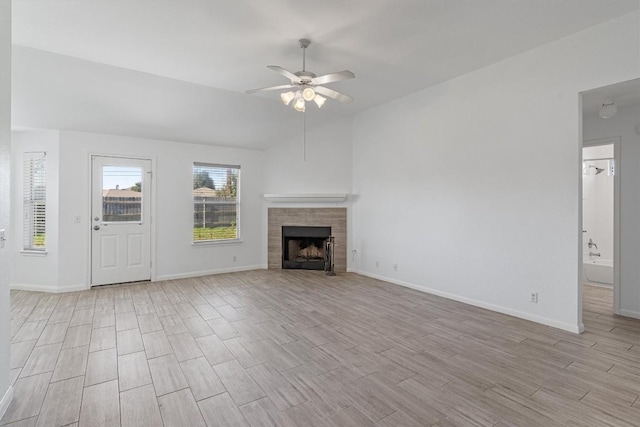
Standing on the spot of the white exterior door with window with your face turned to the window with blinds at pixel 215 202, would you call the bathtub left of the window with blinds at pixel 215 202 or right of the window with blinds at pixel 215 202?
right

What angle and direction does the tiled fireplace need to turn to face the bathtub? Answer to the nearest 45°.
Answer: approximately 90° to its left

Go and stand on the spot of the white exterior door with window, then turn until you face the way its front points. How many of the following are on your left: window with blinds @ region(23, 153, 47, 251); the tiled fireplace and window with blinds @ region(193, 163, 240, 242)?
2

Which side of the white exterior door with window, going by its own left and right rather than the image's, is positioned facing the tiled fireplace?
left

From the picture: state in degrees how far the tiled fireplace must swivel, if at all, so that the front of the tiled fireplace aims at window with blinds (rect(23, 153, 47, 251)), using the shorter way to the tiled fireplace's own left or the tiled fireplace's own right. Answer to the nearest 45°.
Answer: approximately 90° to the tiled fireplace's own right

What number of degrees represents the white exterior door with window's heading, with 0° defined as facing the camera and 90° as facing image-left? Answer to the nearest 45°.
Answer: approximately 0°

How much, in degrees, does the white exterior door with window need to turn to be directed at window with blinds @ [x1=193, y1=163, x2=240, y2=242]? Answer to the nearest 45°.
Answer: approximately 90° to its left

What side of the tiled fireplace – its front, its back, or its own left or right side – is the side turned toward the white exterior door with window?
right

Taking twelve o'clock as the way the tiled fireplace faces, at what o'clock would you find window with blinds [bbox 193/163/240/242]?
The window with blinds is roughly at 3 o'clock from the tiled fireplace.

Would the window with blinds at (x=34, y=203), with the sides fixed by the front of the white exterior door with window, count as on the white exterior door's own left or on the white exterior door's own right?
on the white exterior door's own right
